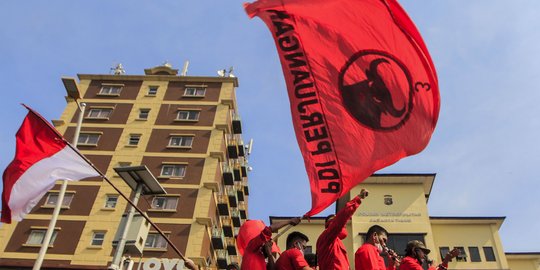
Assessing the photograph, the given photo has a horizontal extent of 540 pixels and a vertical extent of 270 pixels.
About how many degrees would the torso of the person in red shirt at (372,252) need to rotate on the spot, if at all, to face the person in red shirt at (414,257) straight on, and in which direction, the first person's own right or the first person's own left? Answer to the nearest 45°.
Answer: approximately 45° to the first person's own left

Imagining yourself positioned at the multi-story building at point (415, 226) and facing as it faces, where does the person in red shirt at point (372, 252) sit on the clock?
The person in red shirt is roughly at 12 o'clock from the multi-story building.

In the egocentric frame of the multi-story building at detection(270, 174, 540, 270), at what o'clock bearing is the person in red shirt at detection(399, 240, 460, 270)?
The person in red shirt is roughly at 12 o'clock from the multi-story building.

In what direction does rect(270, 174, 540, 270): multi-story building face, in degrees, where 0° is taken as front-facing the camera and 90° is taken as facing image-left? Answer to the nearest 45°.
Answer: approximately 0°
